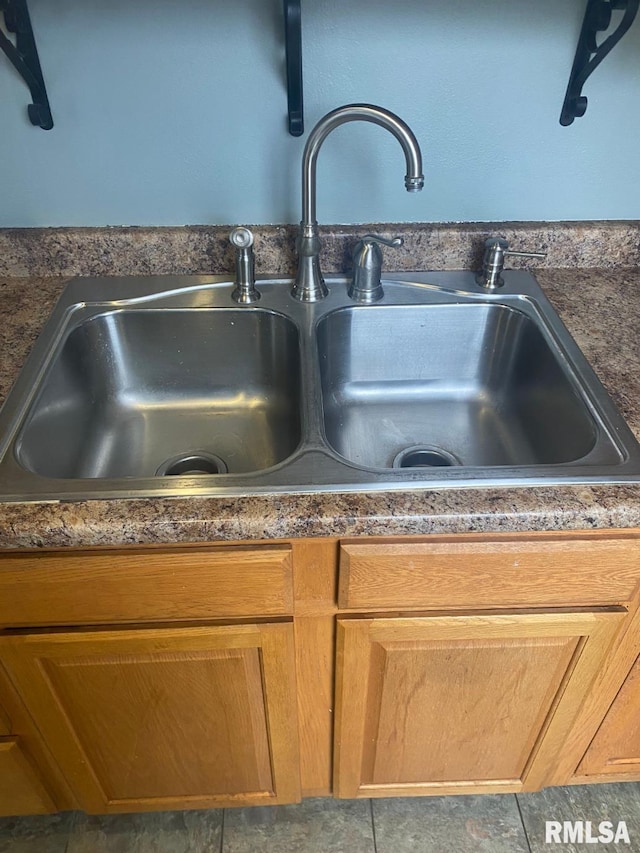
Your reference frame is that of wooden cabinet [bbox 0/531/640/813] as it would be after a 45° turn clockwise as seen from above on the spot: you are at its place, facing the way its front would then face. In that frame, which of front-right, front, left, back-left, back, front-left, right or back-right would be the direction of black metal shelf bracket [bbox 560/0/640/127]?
back

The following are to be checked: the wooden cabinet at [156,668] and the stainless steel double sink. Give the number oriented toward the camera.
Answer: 2

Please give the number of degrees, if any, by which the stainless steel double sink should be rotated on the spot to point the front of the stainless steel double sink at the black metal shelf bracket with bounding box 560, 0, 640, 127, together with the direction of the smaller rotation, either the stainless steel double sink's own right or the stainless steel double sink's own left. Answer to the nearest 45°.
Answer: approximately 90° to the stainless steel double sink's own left

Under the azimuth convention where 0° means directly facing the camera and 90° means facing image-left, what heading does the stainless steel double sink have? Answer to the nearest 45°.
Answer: approximately 0°
